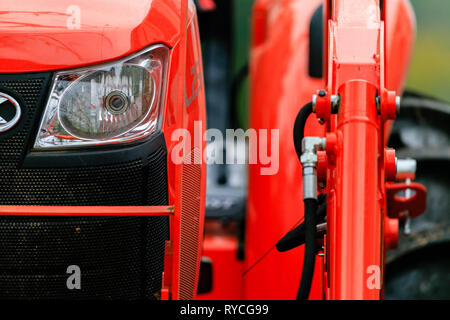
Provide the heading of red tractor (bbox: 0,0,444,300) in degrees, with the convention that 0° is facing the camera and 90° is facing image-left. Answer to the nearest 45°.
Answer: approximately 0°
